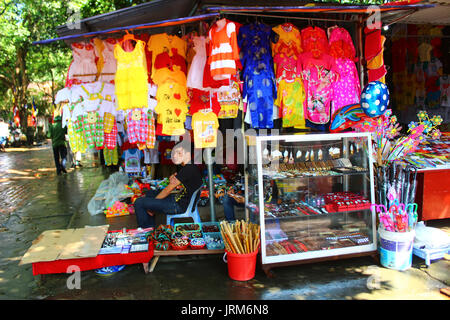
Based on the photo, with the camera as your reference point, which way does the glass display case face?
facing the viewer

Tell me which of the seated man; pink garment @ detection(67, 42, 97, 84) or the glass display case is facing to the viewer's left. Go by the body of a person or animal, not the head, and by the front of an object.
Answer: the seated man

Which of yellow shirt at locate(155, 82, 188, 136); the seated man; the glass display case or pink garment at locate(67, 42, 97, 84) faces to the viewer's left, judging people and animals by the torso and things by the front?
the seated man

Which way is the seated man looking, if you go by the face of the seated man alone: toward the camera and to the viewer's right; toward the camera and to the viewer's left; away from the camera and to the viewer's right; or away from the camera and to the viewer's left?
toward the camera and to the viewer's left

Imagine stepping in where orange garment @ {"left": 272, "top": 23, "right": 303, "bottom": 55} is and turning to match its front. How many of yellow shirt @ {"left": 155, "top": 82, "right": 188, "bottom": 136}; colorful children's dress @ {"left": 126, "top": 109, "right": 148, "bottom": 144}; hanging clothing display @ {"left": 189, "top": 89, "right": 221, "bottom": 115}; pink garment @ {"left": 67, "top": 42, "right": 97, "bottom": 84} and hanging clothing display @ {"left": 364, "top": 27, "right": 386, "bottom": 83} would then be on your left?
1

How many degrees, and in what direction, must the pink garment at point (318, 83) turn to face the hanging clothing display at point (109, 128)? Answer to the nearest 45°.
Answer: approximately 90° to its right

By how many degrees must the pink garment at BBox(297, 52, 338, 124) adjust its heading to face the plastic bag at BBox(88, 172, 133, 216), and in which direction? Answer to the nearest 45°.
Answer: approximately 90° to its right

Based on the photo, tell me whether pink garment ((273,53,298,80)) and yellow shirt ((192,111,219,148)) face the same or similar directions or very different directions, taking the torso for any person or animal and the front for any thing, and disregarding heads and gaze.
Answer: same or similar directions

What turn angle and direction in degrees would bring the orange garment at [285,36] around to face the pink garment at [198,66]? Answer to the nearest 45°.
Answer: approximately 45° to its right

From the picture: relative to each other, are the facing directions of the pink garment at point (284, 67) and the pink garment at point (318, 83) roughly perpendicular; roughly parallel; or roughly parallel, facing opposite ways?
roughly parallel

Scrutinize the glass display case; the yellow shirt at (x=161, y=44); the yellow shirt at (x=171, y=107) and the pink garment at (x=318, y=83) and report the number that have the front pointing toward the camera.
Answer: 4

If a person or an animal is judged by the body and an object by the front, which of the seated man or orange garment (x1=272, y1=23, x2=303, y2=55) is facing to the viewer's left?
the seated man

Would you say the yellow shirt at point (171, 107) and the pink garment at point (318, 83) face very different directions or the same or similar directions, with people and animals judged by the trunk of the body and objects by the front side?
same or similar directions
